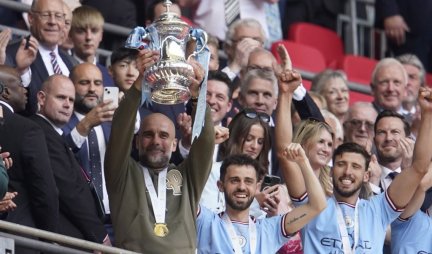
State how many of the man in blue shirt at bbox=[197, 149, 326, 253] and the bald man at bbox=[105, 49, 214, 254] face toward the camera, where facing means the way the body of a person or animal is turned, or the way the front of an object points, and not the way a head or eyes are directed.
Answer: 2

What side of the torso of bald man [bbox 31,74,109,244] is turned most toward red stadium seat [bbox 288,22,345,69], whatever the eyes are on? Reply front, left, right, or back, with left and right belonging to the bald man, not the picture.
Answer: left
